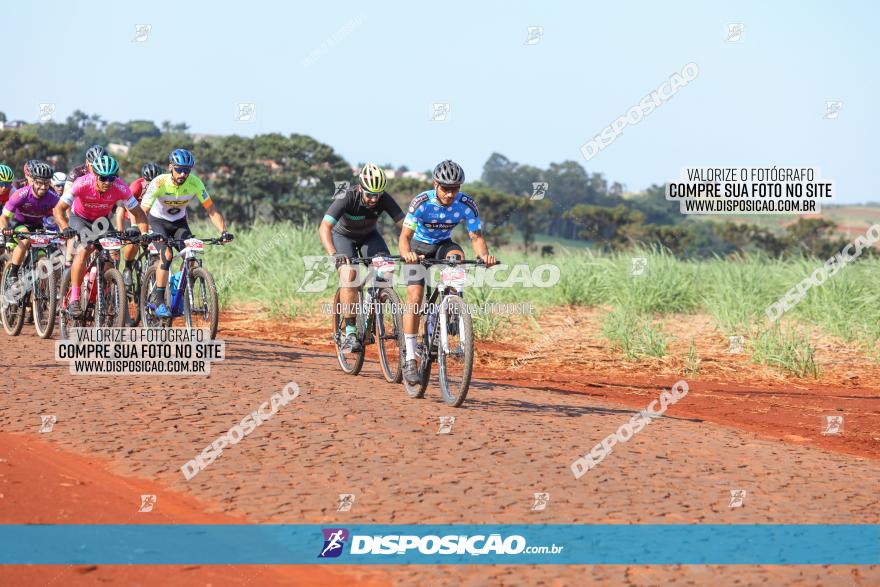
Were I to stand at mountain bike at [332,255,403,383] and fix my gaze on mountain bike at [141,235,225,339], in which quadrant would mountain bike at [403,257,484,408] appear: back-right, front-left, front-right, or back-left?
back-left

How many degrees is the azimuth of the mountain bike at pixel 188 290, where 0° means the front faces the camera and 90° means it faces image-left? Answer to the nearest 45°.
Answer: approximately 315°

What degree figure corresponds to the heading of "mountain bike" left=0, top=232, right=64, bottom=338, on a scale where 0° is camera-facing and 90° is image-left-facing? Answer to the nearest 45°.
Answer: approximately 315°

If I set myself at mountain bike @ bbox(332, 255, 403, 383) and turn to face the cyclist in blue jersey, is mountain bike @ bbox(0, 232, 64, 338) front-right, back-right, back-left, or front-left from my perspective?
back-right

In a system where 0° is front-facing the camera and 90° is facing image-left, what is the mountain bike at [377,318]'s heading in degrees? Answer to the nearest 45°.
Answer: approximately 315°

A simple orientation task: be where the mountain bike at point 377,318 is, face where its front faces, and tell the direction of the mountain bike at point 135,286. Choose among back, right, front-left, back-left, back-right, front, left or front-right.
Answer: back

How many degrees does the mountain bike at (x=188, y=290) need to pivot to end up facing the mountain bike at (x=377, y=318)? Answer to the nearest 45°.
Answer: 0° — it already faces it
